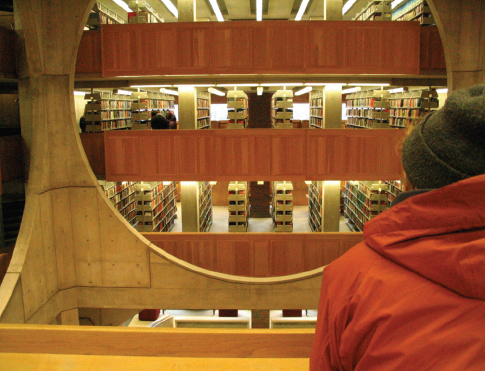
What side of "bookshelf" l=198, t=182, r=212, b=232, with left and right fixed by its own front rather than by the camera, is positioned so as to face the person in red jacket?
right

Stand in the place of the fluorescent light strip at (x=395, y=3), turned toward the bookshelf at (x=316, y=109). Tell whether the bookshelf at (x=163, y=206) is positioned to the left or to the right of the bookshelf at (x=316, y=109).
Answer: left

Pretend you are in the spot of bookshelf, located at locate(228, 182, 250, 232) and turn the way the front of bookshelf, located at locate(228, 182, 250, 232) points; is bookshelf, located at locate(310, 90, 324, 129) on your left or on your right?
on your left

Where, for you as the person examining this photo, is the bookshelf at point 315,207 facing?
facing to the left of the viewer

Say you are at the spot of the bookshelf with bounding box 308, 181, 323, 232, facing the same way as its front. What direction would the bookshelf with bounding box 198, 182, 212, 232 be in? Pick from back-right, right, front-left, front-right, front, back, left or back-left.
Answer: front

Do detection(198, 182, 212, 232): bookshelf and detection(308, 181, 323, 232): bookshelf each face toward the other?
yes

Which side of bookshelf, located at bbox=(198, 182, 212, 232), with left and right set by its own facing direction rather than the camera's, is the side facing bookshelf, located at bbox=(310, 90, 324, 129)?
front

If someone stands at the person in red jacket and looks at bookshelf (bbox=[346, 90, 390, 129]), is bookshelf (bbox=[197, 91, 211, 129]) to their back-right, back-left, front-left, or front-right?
front-left

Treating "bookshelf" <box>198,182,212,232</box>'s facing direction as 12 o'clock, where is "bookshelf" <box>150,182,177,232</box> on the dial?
"bookshelf" <box>150,182,177,232</box> is roughly at 6 o'clock from "bookshelf" <box>198,182,212,232</box>.

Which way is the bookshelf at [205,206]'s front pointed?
to the viewer's right

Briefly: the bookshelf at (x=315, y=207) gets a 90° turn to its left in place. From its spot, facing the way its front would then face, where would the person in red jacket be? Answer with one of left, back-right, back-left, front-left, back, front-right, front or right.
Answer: front
